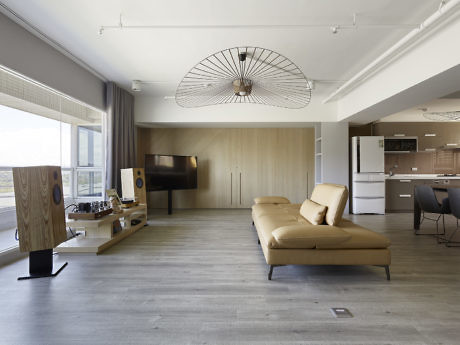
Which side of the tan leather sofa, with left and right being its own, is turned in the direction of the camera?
left

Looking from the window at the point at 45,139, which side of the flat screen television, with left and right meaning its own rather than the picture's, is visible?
right

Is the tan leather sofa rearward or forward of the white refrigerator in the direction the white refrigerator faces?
forward

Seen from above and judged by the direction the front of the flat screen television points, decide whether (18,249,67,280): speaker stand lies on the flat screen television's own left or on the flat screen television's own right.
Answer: on the flat screen television's own right

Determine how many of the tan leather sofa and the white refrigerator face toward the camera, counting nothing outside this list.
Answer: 1

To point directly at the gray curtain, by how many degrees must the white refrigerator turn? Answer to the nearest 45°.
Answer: approximately 45° to its right

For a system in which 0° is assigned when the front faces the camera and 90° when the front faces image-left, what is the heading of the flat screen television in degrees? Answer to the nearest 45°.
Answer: approximately 315°

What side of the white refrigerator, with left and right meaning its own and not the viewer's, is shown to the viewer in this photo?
front

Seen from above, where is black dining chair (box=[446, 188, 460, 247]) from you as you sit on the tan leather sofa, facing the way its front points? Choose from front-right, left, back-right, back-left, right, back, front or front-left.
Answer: back-right

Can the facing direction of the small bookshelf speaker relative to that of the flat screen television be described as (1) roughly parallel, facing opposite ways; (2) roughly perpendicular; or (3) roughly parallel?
roughly parallel

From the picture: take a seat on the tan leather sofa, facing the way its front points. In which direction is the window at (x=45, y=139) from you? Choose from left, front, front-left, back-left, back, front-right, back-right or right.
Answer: front

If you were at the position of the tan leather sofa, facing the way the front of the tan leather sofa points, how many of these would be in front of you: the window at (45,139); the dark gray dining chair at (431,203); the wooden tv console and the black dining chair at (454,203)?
2

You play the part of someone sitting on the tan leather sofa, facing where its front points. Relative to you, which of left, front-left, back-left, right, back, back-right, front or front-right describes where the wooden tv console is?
front

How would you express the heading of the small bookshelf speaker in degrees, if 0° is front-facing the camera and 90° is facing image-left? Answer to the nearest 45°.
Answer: approximately 315°

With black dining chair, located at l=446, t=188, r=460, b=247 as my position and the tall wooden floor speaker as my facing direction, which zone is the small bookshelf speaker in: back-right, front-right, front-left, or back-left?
front-right
